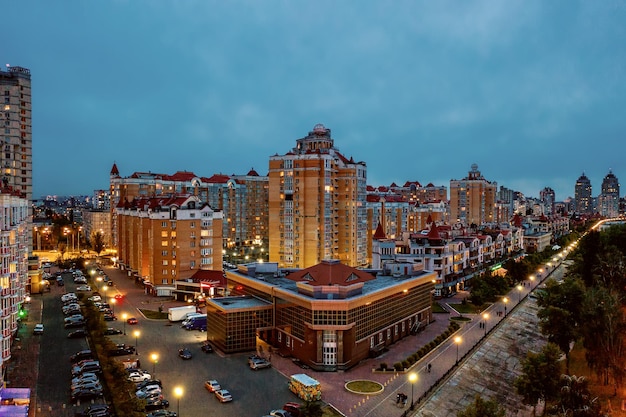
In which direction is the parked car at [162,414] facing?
to the viewer's left

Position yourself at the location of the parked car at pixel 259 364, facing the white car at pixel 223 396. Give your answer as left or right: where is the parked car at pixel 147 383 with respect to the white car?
right

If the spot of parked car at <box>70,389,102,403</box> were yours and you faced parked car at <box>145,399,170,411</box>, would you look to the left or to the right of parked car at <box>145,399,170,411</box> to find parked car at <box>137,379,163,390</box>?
left

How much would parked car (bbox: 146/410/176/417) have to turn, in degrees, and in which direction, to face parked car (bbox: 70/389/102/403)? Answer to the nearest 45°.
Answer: approximately 45° to its right

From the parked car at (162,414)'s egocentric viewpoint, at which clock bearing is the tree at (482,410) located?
The tree is roughly at 7 o'clock from the parked car.

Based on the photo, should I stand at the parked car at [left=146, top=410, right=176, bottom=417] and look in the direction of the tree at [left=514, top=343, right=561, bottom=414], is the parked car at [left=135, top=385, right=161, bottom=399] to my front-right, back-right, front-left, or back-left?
back-left

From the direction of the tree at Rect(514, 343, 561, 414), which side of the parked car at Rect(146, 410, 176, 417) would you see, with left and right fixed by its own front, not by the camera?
back

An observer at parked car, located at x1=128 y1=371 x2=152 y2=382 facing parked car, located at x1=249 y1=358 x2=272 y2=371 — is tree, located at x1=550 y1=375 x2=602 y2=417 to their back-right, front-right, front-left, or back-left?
front-right

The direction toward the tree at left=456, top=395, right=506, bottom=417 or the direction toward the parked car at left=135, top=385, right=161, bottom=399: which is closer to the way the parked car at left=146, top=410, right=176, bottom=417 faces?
the parked car

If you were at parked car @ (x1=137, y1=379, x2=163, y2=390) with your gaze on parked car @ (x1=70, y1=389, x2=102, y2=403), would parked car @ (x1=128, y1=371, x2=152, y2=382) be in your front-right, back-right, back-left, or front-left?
front-right

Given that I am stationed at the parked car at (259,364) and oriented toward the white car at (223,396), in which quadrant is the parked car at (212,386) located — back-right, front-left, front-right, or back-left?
front-right
